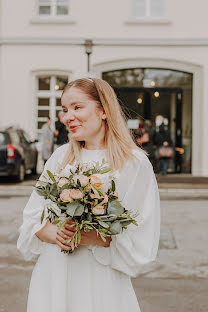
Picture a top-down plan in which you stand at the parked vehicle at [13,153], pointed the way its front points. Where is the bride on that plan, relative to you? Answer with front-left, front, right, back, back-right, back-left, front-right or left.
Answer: back-right

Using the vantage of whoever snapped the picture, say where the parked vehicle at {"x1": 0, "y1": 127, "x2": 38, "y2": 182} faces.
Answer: facing away from the viewer and to the right of the viewer

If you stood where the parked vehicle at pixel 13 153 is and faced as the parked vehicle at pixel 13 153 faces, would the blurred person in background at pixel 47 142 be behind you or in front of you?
in front

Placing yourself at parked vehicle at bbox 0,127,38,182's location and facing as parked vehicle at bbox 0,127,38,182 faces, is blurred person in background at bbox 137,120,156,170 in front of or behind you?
in front

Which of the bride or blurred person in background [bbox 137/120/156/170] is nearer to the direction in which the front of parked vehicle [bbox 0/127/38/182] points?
the blurred person in background

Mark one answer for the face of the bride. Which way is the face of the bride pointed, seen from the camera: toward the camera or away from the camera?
toward the camera
